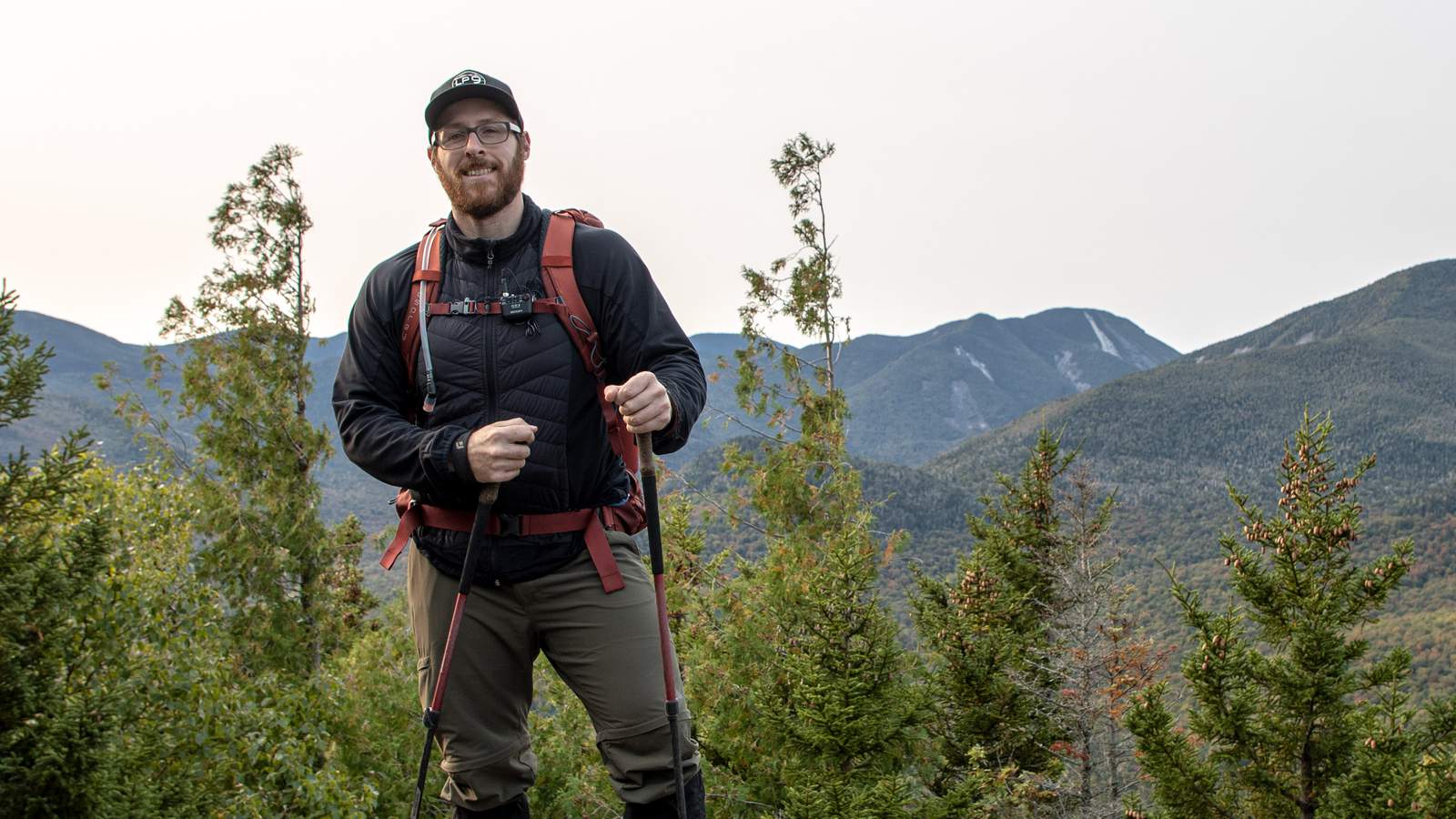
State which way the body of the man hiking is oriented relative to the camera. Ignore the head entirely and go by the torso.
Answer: toward the camera

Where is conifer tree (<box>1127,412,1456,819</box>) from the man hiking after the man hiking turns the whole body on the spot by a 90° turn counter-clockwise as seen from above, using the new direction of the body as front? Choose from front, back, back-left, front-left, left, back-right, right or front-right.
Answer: front-left

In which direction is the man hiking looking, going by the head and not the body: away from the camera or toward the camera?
toward the camera

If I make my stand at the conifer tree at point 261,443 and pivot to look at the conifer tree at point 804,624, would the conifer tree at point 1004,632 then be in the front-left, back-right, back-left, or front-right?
front-left

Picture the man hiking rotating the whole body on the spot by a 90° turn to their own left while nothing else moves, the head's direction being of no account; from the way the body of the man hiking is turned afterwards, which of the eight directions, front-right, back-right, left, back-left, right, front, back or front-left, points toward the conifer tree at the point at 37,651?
back-left

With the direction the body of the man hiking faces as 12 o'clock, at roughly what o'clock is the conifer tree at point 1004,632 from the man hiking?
The conifer tree is roughly at 7 o'clock from the man hiking.

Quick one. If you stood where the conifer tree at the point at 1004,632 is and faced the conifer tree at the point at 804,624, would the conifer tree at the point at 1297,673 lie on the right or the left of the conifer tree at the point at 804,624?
left

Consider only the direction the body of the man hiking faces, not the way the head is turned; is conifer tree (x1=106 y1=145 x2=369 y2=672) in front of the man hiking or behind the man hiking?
behind

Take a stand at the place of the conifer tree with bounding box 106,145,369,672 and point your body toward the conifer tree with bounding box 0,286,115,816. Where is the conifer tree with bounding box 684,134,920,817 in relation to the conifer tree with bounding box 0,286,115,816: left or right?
left

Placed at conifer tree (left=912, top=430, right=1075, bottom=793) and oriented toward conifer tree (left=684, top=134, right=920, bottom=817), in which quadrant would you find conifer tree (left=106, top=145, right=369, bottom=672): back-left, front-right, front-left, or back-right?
front-right
